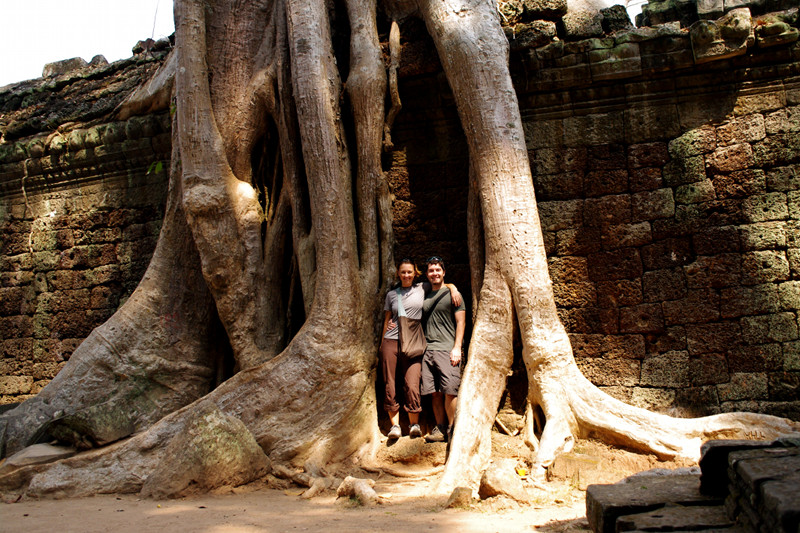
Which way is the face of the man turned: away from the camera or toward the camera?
toward the camera

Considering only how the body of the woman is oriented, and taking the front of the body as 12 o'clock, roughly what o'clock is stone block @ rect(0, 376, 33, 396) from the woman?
The stone block is roughly at 4 o'clock from the woman.

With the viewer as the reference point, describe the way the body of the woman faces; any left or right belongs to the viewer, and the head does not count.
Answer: facing the viewer

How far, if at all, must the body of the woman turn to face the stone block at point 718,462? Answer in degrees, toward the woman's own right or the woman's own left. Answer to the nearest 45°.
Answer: approximately 45° to the woman's own left

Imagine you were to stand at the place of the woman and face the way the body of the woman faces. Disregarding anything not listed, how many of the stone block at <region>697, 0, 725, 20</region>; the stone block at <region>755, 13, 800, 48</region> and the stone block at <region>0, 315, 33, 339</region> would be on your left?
2

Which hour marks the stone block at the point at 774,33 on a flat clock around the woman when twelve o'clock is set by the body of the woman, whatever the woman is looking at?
The stone block is roughly at 9 o'clock from the woman.

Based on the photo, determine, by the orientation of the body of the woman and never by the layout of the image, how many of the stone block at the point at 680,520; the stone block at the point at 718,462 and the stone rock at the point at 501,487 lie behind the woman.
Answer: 0

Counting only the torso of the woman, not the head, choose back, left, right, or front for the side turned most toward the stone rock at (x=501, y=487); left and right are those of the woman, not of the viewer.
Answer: front

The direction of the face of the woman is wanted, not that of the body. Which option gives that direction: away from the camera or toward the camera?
toward the camera

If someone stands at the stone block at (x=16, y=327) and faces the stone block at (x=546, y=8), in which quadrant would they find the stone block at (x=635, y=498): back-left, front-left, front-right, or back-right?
front-right

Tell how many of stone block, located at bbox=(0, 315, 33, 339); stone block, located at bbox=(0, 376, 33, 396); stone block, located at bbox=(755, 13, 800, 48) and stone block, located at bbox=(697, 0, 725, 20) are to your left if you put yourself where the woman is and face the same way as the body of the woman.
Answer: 2

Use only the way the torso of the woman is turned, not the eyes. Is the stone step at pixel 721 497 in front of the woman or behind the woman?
in front

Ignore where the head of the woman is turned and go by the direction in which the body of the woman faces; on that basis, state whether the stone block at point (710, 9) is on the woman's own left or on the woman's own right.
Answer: on the woman's own left
